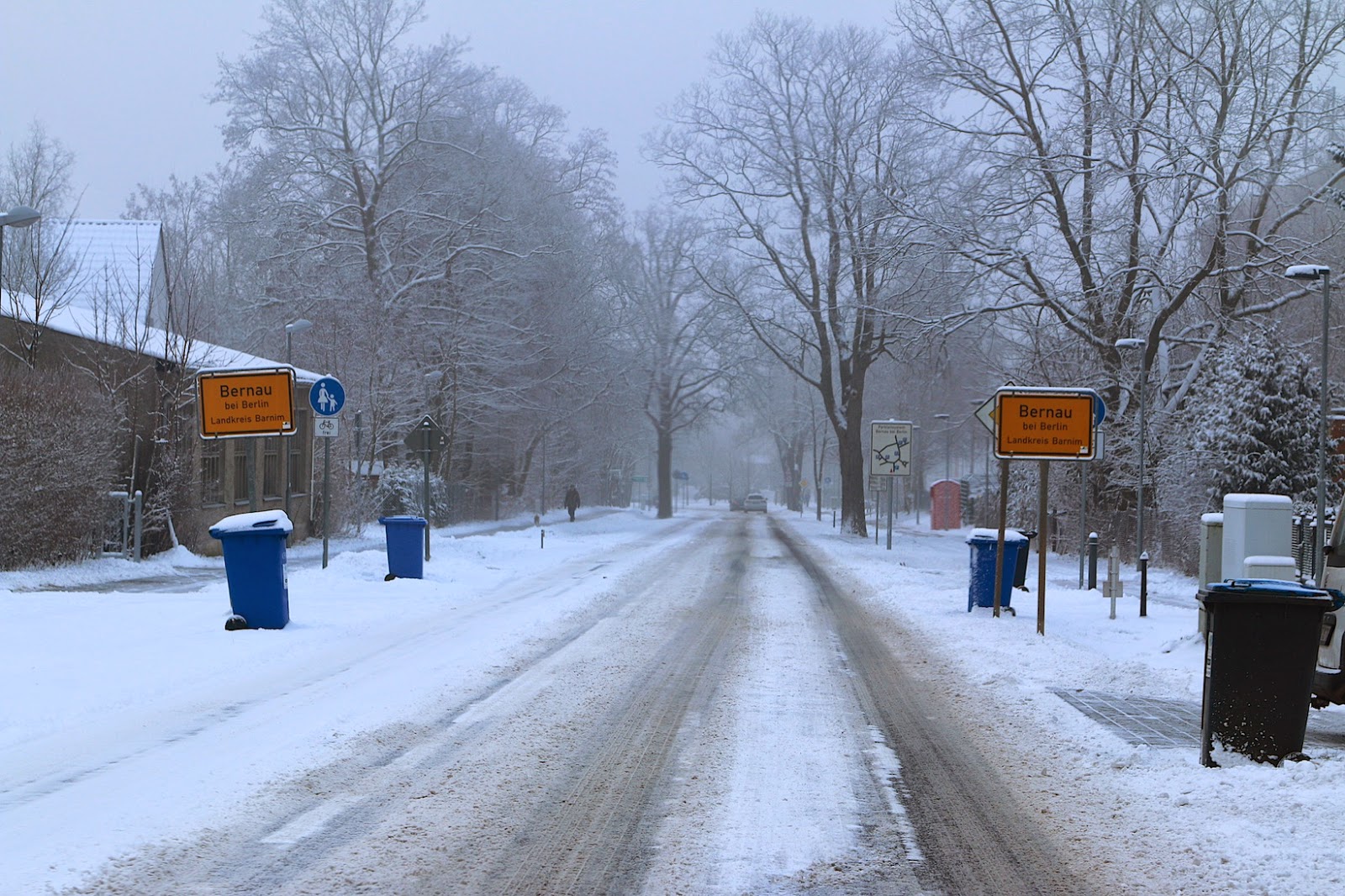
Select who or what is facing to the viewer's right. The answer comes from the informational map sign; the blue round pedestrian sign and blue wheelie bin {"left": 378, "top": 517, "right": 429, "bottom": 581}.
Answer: the blue wheelie bin

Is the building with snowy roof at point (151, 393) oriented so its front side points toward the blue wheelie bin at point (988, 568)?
yes

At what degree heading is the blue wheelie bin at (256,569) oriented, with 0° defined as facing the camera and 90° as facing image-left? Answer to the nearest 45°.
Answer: approximately 270°

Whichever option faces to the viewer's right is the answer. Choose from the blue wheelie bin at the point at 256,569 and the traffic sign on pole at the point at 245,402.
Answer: the blue wheelie bin

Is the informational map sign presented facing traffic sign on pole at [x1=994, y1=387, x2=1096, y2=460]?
yes

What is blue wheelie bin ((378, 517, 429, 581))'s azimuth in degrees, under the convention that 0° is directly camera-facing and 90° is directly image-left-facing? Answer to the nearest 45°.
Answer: approximately 270°

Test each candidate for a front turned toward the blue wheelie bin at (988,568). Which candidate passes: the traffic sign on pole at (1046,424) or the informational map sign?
the informational map sign

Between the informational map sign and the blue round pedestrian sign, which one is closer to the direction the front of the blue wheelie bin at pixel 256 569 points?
the informational map sign

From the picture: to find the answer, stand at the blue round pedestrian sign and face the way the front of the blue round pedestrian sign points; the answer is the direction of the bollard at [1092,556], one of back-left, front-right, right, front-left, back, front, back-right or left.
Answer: left

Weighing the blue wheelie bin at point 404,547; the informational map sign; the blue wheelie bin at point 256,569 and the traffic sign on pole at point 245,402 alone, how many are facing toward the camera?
2
